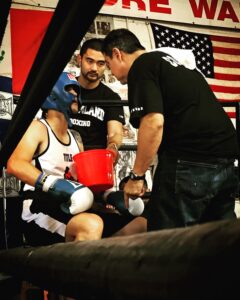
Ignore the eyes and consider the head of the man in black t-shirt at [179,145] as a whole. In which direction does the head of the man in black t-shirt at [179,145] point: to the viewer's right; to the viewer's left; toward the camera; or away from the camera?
to the viewer's left

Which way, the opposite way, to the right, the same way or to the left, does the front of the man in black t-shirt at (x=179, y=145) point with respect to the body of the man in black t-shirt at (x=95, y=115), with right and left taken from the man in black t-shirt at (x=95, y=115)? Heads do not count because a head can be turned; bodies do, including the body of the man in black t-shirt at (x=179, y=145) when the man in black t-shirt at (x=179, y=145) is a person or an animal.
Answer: to the right

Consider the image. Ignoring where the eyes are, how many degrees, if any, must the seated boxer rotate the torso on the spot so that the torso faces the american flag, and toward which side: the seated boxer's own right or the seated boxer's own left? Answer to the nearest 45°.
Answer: approximately 90° to the seated boxer's own left

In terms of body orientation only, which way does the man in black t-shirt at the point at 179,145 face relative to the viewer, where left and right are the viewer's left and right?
facing away from the viewer and to the left of the viewer

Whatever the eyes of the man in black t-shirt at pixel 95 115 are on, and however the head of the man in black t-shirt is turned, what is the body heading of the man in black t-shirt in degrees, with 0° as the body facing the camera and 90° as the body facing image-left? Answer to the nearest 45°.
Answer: approximately 45°

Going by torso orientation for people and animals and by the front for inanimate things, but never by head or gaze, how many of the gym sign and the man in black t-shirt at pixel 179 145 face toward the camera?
1

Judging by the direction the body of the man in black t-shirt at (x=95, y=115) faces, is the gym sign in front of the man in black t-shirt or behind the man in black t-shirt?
behind

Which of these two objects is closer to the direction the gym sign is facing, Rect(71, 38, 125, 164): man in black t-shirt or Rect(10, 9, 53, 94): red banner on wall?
the man in black t-shirt

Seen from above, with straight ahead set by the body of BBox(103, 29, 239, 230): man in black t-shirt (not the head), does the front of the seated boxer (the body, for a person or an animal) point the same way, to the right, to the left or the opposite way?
the opposite way
